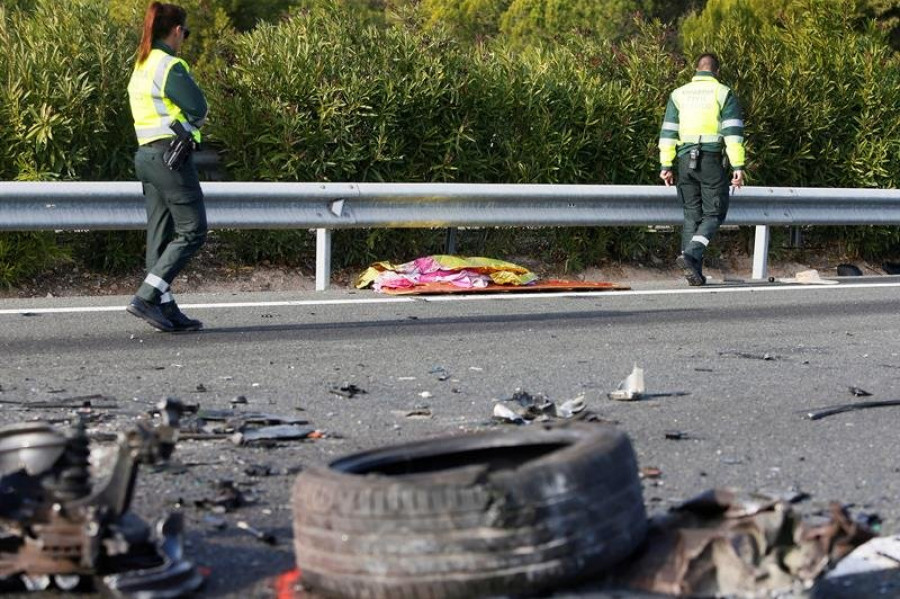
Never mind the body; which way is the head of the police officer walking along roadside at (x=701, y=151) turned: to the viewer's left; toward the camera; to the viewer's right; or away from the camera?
away from the camera

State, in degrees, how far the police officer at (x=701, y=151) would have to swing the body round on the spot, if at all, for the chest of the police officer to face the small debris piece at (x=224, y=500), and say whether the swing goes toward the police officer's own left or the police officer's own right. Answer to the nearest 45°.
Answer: approximately 180°

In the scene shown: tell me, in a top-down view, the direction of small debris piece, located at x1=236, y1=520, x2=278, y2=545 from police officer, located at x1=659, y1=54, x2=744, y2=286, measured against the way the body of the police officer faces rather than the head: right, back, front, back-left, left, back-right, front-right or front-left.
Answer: back

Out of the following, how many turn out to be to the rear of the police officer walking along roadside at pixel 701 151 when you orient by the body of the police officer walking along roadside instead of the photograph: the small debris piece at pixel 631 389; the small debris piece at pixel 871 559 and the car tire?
3

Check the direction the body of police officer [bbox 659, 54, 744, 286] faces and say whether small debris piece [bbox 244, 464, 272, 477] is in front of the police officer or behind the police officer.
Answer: behind

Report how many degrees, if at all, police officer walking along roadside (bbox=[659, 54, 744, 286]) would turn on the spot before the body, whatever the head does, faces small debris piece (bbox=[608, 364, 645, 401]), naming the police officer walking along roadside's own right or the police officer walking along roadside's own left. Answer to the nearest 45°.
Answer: approximately 180°

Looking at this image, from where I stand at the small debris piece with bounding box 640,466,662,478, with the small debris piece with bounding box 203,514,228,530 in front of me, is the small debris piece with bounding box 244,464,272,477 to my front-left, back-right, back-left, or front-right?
front-right

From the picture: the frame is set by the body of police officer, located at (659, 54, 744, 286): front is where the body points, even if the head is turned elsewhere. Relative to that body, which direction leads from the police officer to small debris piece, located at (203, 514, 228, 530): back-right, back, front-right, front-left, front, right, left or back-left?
back

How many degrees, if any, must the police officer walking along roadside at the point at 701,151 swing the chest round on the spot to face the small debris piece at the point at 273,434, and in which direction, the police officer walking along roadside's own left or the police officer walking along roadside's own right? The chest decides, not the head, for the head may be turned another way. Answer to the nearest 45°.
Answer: approximately 180°

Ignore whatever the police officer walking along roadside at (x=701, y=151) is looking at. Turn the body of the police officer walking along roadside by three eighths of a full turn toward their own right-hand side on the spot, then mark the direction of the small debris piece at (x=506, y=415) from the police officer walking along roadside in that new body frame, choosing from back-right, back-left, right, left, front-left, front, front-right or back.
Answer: front-right

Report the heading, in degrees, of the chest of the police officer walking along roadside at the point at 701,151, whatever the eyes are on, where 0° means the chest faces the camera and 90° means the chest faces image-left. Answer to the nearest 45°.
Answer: approximately 180°

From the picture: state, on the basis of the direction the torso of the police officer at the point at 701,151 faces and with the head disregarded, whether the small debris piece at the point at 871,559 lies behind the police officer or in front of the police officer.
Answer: behind

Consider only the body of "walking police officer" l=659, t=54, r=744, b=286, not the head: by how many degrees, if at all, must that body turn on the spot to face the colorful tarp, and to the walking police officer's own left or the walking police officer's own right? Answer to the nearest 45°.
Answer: approximately 135° to the walking police officer's own left

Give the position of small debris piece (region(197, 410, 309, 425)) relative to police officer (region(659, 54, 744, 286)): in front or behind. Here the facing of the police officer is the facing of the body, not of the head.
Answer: behind

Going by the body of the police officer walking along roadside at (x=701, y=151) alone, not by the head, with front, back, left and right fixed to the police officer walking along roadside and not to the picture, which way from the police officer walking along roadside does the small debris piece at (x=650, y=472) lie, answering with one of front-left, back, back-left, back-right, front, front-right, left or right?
back

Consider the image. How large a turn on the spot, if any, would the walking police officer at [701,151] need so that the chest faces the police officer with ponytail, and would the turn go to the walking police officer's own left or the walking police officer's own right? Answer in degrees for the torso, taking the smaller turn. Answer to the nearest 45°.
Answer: approximately 135° to the walking police officer's own left

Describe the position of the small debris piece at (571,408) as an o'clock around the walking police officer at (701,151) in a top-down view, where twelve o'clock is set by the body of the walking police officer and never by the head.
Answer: The small debris piece is roughly at 6 o'clock from the walking police officer.
